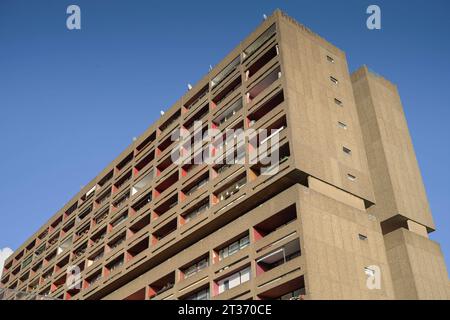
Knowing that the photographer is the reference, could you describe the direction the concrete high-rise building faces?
facing the viewer and to the left of the viewer
